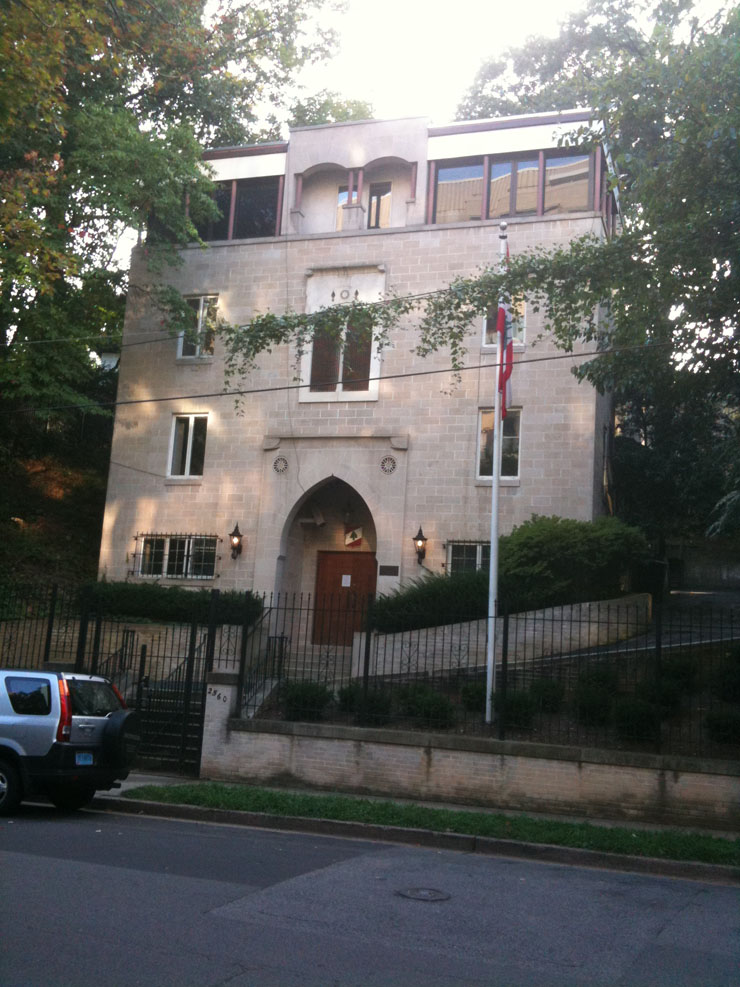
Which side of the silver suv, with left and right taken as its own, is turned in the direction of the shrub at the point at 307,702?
right

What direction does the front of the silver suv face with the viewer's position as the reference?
facing away from the viewer and to the left of the viewer

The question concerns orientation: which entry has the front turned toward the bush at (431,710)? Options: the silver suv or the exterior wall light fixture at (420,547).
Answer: the exterior wall light fixture

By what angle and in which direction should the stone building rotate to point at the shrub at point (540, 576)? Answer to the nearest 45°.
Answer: approximately 45° to its left

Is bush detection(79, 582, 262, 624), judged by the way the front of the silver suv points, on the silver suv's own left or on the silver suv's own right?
on the silver suv's own right

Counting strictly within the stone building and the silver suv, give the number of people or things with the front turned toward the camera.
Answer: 1

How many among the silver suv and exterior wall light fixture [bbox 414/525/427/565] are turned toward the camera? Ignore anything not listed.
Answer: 1

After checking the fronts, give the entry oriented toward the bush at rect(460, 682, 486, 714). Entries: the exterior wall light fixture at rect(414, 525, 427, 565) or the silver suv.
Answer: the exterior wall light fixture

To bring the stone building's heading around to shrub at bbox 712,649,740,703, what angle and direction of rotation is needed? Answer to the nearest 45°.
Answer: approximately 45° to its left

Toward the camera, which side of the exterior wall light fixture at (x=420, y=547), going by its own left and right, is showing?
front

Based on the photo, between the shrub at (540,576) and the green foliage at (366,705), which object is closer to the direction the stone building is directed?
the green foliage

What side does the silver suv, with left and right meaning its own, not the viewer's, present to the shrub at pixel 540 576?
right

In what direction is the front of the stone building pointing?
toward the camera
